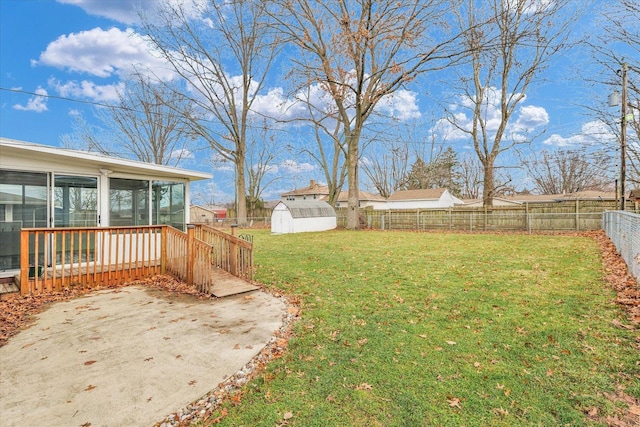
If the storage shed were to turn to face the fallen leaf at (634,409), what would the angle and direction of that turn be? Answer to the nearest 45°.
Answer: approximately 45° to its left

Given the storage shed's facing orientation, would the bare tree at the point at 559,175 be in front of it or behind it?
behind

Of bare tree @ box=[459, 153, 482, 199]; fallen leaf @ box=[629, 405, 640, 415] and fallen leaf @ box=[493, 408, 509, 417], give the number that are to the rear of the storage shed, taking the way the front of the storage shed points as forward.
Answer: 1

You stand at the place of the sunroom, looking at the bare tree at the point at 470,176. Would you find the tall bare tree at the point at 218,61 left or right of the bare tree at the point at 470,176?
left

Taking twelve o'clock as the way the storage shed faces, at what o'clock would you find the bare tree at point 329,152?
The bare tree is roughly at 5 o'clock from the storage shed.

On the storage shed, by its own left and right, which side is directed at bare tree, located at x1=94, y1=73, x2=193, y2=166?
right

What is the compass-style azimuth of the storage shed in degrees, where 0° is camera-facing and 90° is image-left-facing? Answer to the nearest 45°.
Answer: approximately 45°

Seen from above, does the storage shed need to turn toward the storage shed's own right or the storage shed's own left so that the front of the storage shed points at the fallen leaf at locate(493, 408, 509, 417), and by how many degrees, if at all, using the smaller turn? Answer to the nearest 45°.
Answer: approximately 45° to the storage shed's own left

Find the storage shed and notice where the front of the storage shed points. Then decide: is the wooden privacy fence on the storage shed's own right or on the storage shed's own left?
on the storage shed's own left

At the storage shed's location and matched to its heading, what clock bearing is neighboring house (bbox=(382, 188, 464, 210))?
The neighboring house is roughly at 6 o'clock from the storage shed.

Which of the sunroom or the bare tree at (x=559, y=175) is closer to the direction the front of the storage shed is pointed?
the sunroom
